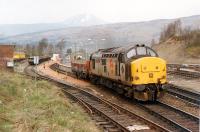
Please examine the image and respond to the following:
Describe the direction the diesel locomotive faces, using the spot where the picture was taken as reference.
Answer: facing the viewer and to the right of the viewer
